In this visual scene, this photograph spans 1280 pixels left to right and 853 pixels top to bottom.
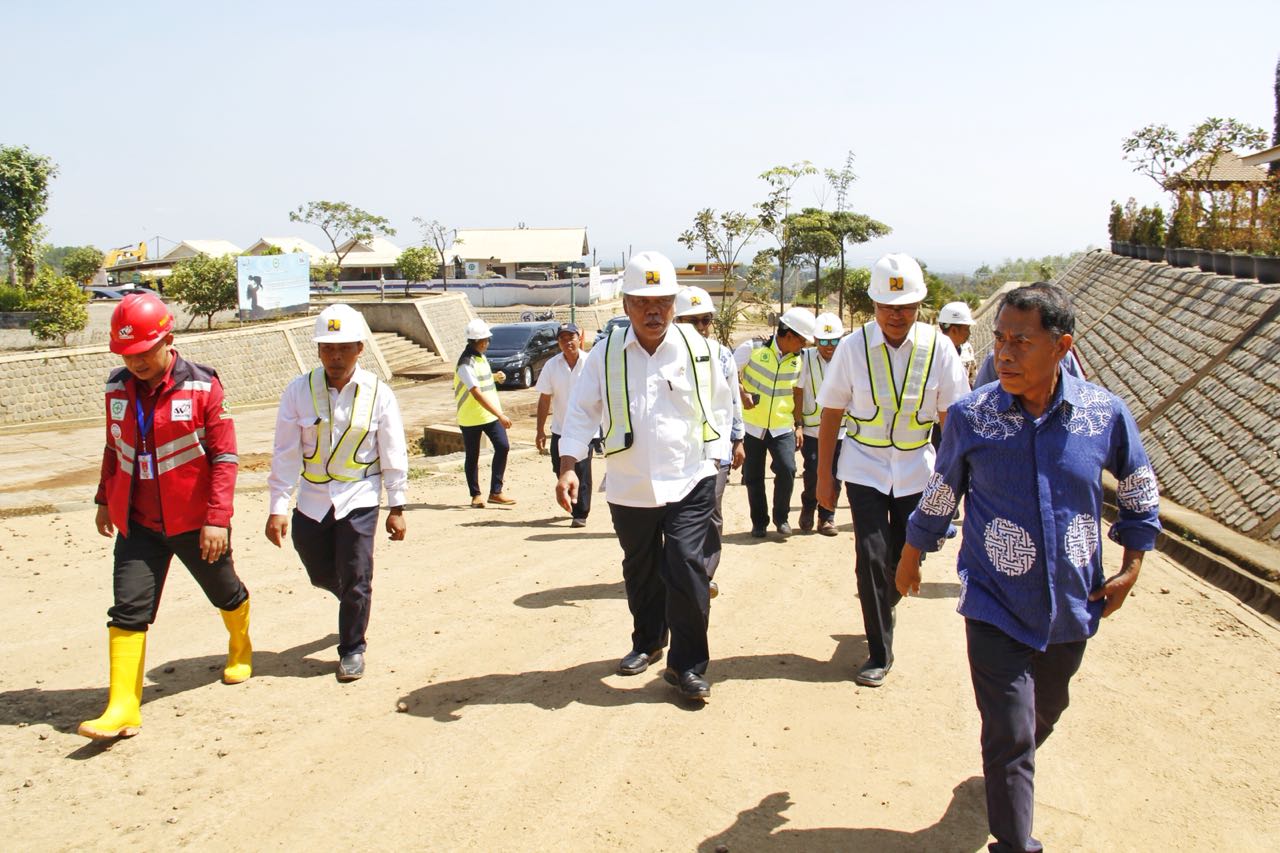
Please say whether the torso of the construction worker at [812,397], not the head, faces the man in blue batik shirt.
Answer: yes

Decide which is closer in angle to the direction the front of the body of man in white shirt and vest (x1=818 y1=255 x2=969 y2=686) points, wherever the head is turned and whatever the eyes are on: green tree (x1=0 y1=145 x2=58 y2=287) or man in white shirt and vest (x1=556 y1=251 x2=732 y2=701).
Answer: the man in white shirt and vest

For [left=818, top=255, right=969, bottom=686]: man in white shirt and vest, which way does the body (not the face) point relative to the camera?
toward the camera

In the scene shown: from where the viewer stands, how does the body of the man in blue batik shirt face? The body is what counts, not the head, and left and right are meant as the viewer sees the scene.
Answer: facing the viewer

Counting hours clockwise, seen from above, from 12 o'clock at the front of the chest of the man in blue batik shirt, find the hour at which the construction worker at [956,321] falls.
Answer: The construction worker is roughly at 6 o'clock from the man in blue batik shirt.

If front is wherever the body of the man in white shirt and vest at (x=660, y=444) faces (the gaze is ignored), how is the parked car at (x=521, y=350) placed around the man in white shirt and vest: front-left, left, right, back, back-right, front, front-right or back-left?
back

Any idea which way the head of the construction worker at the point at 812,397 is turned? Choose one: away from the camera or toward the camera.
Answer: toward the camera

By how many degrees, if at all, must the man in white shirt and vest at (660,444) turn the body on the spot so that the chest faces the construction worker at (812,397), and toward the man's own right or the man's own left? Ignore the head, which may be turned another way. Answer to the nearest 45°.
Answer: approximately 180°

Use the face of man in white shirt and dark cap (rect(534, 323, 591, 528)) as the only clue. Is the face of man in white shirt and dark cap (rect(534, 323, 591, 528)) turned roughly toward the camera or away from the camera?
toward the camera

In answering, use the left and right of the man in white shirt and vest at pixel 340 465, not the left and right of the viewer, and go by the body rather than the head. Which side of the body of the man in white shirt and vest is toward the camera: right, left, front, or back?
front

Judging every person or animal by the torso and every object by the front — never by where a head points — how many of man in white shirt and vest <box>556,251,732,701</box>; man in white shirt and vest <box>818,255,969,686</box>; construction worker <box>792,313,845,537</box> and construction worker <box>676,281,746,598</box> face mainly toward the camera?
4
